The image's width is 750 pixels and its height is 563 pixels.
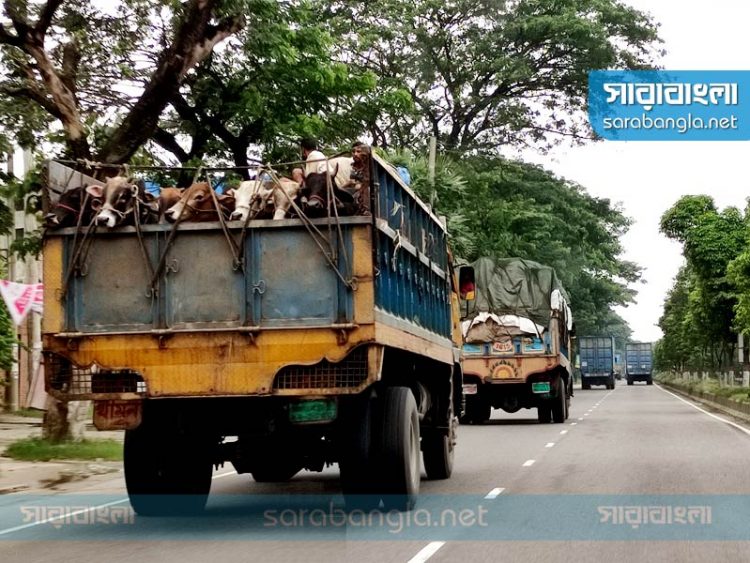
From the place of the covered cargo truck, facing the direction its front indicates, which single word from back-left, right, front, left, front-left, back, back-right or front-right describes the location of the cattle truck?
back

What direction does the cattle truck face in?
away from the camera

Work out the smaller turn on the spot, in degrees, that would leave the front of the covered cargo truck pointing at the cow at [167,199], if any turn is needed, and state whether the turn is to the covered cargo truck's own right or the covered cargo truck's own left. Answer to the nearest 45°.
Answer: approximately 180°

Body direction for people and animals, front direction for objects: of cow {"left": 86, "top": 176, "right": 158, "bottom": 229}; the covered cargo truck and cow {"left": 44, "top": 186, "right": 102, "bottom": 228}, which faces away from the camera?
the covered cargo truck

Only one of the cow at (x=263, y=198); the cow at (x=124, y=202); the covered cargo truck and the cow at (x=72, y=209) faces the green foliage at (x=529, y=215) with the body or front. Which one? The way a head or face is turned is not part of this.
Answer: the covered cargo truck

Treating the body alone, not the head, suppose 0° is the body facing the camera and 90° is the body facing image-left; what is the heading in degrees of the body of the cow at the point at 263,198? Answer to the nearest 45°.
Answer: approximately 45°

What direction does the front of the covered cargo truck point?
away from the camera

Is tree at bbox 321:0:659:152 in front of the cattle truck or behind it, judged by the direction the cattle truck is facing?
in front

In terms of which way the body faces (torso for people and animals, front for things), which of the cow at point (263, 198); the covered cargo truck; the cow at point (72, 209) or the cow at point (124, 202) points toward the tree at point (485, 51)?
the covered cargo truck

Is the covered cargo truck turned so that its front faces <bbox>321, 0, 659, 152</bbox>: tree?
yes

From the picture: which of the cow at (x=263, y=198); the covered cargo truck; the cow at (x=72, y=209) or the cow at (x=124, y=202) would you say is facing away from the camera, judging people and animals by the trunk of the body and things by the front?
the covered cargo truck

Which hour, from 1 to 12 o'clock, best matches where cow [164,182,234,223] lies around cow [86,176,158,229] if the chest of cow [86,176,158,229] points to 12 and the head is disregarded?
cow [164,182,234,223] is roughly at 8 o'clock from cow [86,176,158,229].

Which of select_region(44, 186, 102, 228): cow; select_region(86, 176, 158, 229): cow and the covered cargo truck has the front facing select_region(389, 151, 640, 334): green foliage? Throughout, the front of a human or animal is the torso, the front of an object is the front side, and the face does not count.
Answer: the covered cargo truck

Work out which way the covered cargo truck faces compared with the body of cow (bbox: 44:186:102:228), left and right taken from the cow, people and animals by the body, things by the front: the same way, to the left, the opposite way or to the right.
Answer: the opposite way

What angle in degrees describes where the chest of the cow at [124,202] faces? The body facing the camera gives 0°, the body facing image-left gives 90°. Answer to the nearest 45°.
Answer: approximately 45°

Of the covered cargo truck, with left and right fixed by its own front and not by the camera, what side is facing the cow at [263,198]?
back

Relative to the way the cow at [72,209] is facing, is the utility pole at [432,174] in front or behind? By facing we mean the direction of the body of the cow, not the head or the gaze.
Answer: behind
